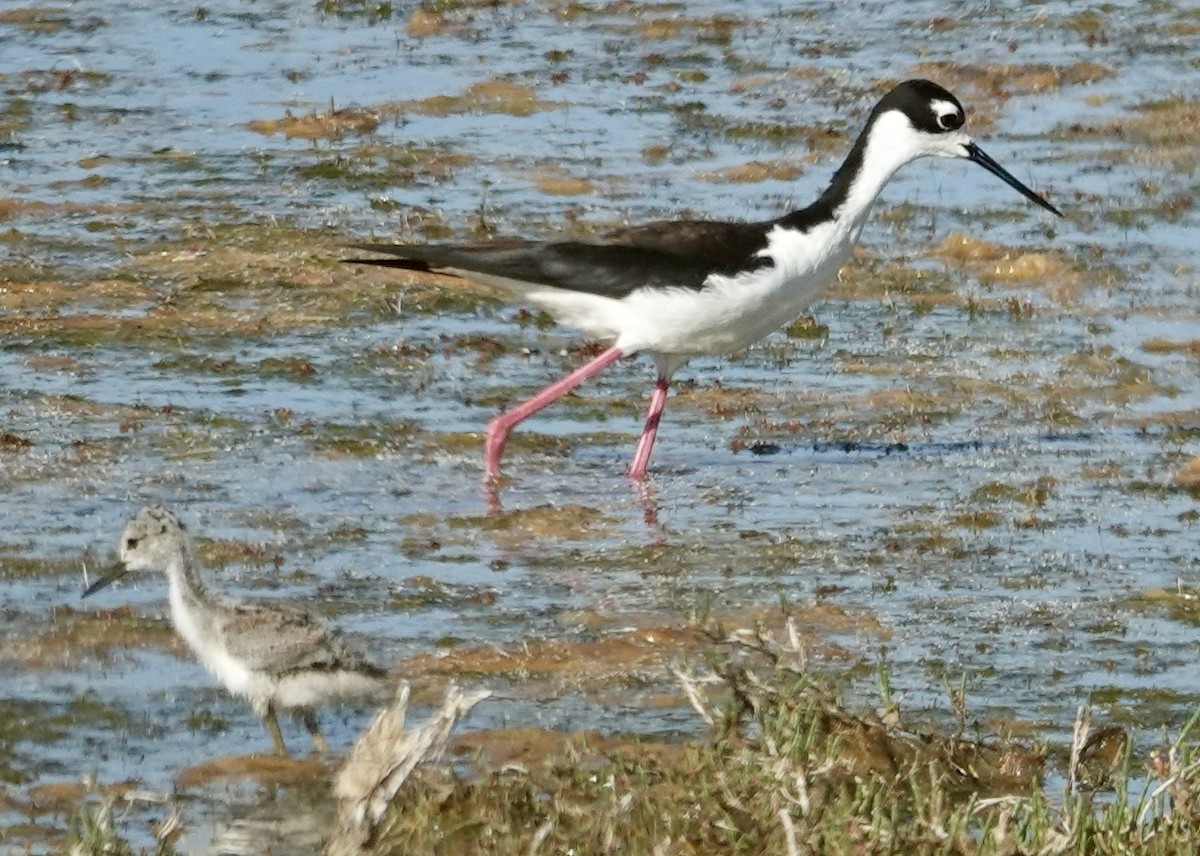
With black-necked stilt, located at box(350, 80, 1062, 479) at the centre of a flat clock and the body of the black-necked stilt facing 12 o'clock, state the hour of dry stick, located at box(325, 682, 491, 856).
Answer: The dry stick is roughly at 3 o'clock from the black-necked stilt.

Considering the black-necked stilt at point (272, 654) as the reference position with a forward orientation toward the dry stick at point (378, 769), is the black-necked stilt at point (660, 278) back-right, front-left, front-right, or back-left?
back-left

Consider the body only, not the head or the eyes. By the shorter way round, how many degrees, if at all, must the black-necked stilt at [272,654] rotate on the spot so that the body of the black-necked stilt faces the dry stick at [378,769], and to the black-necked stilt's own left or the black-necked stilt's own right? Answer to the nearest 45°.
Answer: approximately 90° to the black-necked stilt's own left

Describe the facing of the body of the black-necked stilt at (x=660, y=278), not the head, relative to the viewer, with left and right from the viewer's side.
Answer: facing to the right of the viewer

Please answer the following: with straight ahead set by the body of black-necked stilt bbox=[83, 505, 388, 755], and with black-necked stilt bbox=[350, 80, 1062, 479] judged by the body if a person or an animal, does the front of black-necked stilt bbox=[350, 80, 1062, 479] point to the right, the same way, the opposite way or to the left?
the opposite way

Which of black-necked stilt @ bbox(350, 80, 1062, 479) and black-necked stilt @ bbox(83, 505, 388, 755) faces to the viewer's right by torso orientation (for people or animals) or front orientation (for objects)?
black-necked stilt @ bbox(350, 80, 1062, 479)

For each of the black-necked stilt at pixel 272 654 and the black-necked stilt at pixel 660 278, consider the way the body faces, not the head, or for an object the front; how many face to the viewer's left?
1

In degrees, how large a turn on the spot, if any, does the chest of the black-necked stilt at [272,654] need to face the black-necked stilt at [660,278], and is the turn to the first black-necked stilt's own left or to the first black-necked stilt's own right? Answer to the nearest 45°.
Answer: approximately 135° to the first black-necked stilt's own right

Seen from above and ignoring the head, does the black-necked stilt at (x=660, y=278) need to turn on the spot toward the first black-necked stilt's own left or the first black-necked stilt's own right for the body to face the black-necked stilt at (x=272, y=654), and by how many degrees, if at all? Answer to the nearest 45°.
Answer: approximately 90° to the first black-necked stilt's own right

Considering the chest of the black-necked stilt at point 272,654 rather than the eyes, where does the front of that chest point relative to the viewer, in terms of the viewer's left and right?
facing to the left of the viewer
